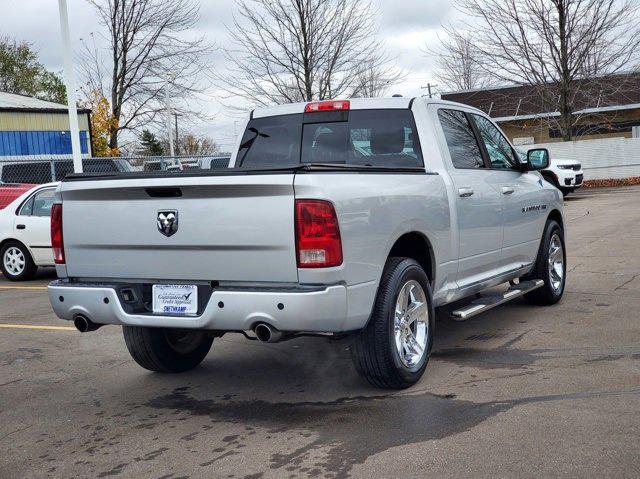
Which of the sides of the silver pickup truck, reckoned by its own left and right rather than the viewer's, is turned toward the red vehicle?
left

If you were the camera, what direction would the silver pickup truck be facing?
facing away from the viewer and to the right of the viewer

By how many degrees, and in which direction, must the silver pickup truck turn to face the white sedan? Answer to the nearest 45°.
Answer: approximately 90° to its left

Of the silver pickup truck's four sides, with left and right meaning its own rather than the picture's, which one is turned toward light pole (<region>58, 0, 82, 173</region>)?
left

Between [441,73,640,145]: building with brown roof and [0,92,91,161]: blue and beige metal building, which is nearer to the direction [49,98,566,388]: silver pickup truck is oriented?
the building with brown roof

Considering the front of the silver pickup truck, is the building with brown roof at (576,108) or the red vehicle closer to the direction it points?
the building with brown roof
